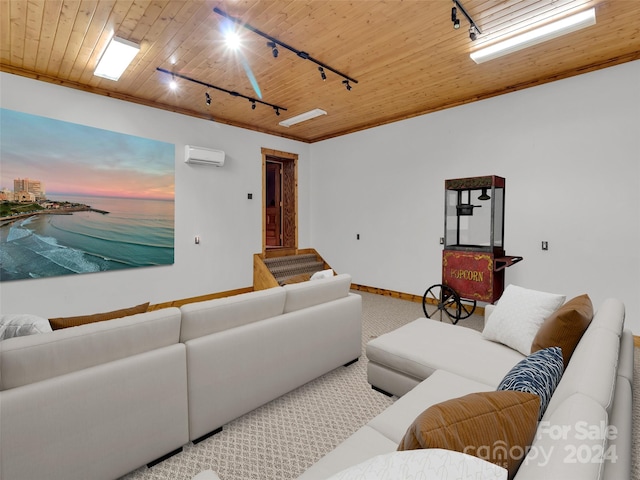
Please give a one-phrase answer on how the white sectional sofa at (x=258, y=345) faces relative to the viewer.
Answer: facing away from the viewer and to the left of the viewer

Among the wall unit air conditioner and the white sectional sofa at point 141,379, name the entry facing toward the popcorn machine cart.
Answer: the wall unit air conditioner

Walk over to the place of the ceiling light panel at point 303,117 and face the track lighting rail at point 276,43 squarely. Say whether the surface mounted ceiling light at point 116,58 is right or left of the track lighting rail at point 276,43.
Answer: right

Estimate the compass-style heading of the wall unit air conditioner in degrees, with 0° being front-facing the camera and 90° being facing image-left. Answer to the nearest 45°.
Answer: approximately 315°

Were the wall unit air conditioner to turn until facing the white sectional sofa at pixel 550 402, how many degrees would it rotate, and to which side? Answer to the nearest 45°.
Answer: approximately 45° to its right

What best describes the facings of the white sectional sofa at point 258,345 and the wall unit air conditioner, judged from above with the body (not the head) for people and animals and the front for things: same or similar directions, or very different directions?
very different directions

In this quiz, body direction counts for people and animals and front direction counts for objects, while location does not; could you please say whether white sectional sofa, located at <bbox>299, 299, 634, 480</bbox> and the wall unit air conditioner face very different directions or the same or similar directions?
very different directions

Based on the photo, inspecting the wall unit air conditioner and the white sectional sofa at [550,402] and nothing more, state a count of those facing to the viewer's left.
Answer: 1

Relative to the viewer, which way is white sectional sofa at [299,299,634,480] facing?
to the viewer's left

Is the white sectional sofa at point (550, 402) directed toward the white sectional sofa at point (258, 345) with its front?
yes

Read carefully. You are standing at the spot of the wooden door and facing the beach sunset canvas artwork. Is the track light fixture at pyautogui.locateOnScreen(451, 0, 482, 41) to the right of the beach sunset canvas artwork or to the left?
left
